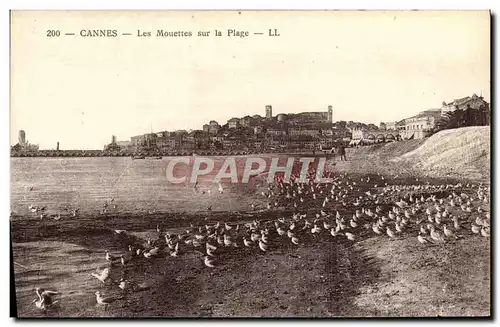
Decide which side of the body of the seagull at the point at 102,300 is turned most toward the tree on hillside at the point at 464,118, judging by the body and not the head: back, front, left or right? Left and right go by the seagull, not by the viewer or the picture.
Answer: back

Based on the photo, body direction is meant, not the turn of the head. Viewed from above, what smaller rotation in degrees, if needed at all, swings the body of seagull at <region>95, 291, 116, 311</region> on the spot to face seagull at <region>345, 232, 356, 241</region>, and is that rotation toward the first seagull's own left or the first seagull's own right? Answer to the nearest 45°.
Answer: approximately 180°

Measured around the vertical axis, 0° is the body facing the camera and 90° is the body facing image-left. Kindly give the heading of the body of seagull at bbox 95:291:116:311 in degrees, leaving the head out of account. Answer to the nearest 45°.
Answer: approximately 90°

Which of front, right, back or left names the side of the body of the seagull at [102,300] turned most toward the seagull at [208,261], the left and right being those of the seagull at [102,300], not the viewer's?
back
